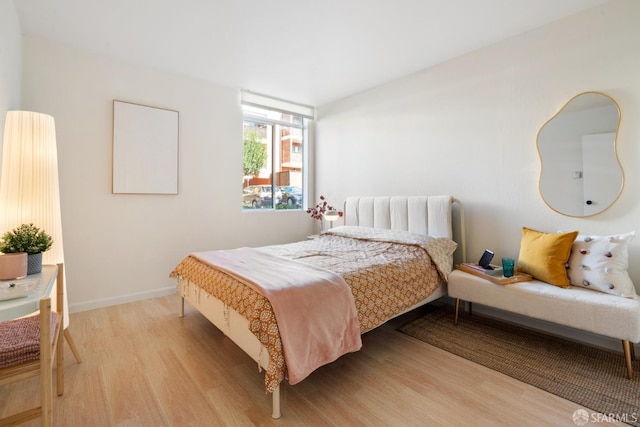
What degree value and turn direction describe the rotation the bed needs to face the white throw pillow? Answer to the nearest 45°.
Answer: approximately 135° to its left

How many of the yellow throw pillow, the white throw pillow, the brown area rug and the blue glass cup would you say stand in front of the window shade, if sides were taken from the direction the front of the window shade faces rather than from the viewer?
4

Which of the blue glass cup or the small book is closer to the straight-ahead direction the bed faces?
the small book

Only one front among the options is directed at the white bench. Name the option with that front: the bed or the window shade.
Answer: the window shade

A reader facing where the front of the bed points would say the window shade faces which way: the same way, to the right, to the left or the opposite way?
to the left

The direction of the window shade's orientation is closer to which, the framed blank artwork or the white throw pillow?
the white throw pillow

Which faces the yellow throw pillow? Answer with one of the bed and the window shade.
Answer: the window shade

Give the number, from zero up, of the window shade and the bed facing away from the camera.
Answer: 0

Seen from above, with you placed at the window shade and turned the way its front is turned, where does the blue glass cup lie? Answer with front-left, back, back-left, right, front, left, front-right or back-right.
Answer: front

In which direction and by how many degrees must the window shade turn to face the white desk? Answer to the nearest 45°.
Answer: approximately 45° to its right

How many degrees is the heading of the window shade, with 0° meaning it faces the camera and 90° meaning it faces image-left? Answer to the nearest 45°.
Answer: approximately 315°

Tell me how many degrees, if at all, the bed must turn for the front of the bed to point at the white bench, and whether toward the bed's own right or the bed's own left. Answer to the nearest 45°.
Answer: approximately 135° to the bed's own left

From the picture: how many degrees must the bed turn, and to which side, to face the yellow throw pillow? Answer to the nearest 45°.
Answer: approximately 135° to its left

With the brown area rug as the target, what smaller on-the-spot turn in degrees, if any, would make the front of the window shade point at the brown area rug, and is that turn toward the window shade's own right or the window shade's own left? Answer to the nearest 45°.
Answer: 0° — it already faces it

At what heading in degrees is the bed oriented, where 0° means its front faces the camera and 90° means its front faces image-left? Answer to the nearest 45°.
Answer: approximately 45°

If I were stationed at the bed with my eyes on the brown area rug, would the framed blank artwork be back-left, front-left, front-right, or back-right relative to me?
back-left
